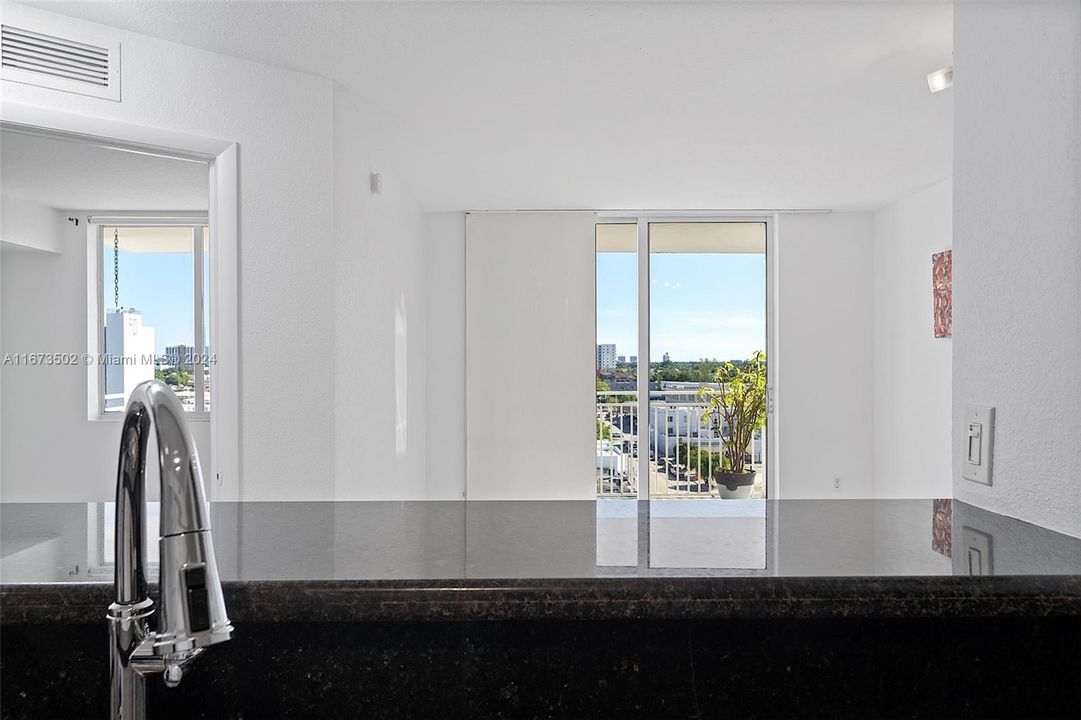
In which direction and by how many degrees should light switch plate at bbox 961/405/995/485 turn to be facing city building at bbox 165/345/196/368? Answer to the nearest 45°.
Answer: approximately 45° to its right

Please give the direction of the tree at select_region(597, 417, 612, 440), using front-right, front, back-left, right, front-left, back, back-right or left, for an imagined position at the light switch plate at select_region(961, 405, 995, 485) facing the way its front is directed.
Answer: right

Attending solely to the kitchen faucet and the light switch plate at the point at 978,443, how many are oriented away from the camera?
0

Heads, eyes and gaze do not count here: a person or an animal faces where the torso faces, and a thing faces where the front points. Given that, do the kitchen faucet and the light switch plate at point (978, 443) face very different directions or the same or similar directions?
very different directions

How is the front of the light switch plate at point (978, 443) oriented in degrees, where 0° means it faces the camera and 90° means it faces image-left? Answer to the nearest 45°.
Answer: approximately 45°

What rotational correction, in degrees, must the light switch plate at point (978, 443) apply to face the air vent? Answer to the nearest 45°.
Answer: approximately 45° to its right

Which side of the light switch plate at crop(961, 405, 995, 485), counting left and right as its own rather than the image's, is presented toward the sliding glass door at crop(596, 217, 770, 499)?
right

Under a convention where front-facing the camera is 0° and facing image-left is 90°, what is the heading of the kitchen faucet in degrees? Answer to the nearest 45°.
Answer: approximately 315°

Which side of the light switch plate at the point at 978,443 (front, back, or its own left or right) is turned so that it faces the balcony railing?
right

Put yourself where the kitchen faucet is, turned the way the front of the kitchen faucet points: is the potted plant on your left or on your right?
on your left

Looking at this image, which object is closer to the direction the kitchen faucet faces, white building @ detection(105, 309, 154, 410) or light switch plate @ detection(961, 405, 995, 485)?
the light switch plate
